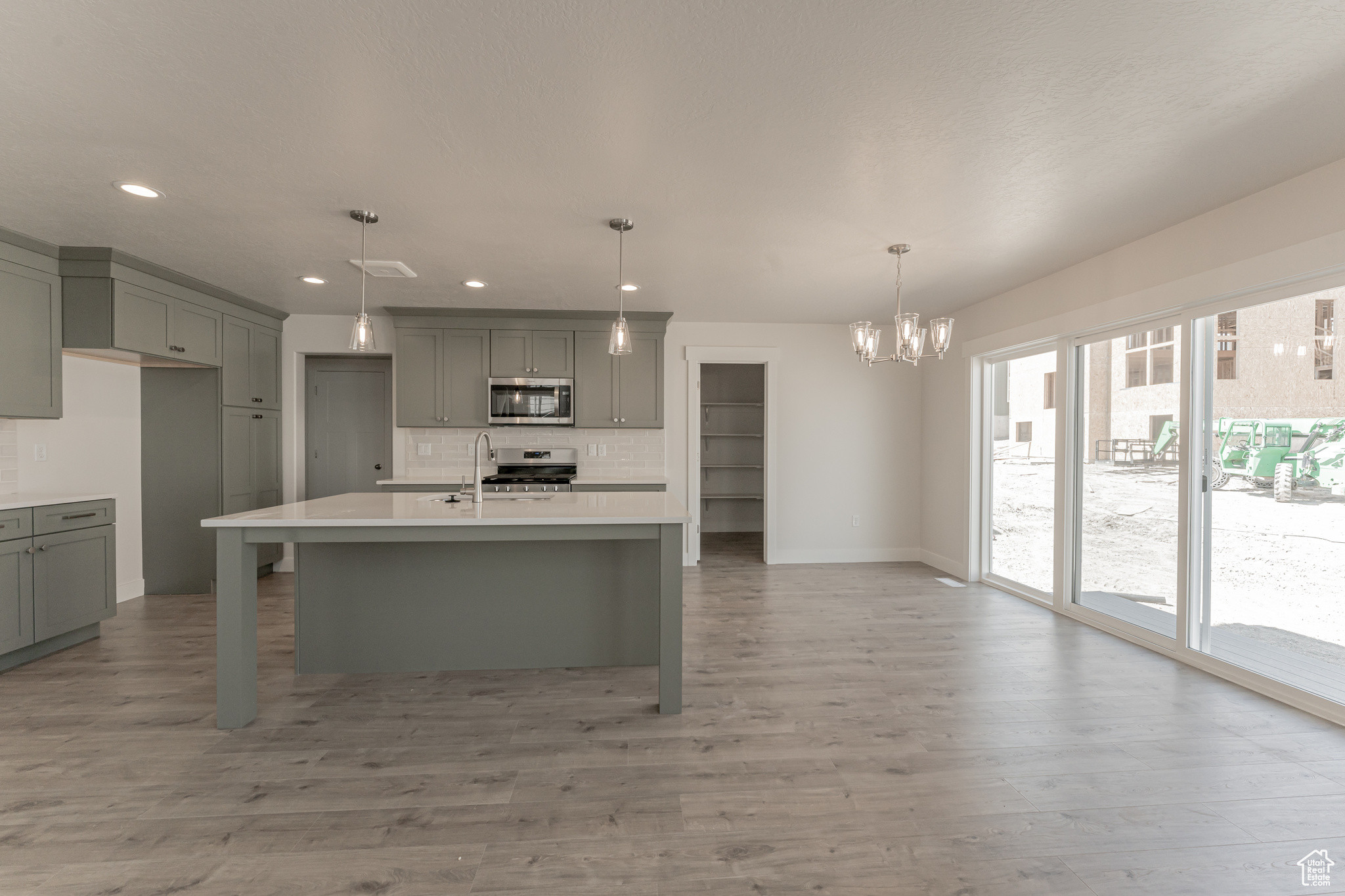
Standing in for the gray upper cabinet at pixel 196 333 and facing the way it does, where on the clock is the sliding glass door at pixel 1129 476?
The sliding glass door is roughly at 12 o'clock from the gray upper cabinet.

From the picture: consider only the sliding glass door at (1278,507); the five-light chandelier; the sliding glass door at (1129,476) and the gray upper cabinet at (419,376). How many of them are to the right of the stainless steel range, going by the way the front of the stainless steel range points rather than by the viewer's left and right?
1

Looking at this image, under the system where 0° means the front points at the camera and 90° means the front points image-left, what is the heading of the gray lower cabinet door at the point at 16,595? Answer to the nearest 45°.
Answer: approximately 315°

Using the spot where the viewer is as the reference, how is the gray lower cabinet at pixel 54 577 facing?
facing the viewer and to the right of the viewer

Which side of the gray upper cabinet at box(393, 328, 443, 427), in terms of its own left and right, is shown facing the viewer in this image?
front

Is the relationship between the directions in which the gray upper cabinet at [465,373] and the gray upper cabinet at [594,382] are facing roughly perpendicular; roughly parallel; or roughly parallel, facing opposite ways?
roughly parallel

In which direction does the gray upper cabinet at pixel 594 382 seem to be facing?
toward the camera

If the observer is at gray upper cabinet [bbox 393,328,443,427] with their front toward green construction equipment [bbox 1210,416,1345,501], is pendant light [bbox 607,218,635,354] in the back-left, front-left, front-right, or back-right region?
front-right

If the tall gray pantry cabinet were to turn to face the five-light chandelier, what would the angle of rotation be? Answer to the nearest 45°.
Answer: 0° — it already faces it

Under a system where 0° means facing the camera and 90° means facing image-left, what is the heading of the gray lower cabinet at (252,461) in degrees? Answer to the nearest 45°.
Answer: approximately 315°

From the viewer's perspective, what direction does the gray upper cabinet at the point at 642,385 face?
toward the camera

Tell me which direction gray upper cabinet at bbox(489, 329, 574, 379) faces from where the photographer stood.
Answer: facing the viewer

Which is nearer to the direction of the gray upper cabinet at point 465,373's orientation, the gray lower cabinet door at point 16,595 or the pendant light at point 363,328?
the pendant light

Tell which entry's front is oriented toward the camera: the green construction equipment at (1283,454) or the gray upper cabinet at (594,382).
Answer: the gray upper cabinet
